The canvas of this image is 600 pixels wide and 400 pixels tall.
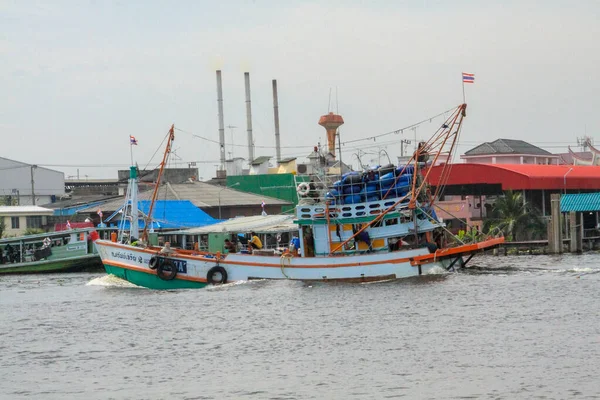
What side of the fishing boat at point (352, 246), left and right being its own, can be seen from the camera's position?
left
